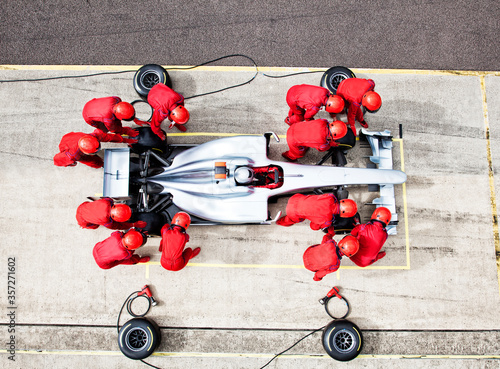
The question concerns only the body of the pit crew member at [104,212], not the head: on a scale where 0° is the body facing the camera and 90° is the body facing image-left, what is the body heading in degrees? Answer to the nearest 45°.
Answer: approximately 270°

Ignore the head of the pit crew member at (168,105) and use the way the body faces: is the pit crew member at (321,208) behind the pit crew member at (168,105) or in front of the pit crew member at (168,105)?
in front

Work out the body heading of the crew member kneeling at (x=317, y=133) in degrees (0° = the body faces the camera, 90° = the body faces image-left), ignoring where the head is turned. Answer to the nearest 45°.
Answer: approximately 270°

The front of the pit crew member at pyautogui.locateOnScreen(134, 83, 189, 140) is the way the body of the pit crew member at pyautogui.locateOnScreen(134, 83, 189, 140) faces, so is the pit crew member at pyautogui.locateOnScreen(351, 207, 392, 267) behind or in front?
in front

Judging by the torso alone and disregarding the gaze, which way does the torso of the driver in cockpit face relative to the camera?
to the viewer's right

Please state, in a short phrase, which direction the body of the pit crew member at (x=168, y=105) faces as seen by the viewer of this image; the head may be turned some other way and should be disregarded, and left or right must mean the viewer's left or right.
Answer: facing the viewer and to the right of the viewer

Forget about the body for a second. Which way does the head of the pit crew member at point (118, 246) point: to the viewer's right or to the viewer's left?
to the viewer's right

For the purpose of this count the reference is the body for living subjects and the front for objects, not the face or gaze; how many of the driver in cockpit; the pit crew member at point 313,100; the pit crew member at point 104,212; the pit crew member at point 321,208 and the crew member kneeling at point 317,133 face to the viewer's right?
5

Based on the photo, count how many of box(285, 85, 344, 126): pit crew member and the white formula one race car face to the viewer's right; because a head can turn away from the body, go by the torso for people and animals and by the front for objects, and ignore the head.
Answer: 2

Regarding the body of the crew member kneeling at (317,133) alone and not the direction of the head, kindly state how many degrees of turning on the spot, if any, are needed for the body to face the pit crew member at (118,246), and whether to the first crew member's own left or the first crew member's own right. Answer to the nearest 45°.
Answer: approximately 180°

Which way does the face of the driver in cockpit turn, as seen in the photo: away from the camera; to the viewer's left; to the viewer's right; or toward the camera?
to the viewer's right

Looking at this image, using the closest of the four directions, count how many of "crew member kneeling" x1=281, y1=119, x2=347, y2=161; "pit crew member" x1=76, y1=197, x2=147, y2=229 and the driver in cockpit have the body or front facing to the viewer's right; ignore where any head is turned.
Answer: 3

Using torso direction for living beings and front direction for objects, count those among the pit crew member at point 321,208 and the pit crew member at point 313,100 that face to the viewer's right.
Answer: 2

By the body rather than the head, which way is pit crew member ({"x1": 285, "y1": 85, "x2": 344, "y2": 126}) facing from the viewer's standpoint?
to the viewer's right
